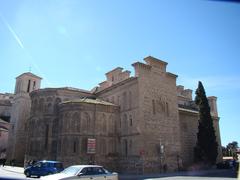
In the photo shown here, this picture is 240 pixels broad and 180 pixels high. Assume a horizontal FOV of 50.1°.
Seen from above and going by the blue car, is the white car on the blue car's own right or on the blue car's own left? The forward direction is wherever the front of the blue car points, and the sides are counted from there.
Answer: on the blue car's own left

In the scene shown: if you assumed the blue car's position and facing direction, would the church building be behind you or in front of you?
behind

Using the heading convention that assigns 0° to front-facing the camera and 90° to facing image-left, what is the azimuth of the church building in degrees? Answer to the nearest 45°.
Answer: approximately 225°

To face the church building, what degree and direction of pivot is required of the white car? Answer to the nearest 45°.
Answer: approximately 135° to its right

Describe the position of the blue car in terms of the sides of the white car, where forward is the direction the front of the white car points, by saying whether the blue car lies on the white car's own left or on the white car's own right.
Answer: on the white car's own right

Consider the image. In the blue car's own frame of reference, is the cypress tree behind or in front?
behind

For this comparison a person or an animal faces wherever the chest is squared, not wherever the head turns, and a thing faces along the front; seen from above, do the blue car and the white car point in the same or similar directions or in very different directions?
same or similar directions

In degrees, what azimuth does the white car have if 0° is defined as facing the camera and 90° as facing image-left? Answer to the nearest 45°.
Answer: approximately 45°

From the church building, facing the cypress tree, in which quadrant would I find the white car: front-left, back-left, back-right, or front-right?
back-right

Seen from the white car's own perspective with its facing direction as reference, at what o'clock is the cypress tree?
The cypress tree is roughly at 6 o'clock from the white car.

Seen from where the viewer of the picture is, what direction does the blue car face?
facing the viewer and to the left of the viewer

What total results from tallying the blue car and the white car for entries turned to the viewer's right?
0

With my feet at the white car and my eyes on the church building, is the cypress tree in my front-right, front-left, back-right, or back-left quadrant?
front-right

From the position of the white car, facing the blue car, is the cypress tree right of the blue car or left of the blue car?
right

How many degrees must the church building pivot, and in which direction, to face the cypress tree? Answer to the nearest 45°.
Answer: approximately 45° to its right
